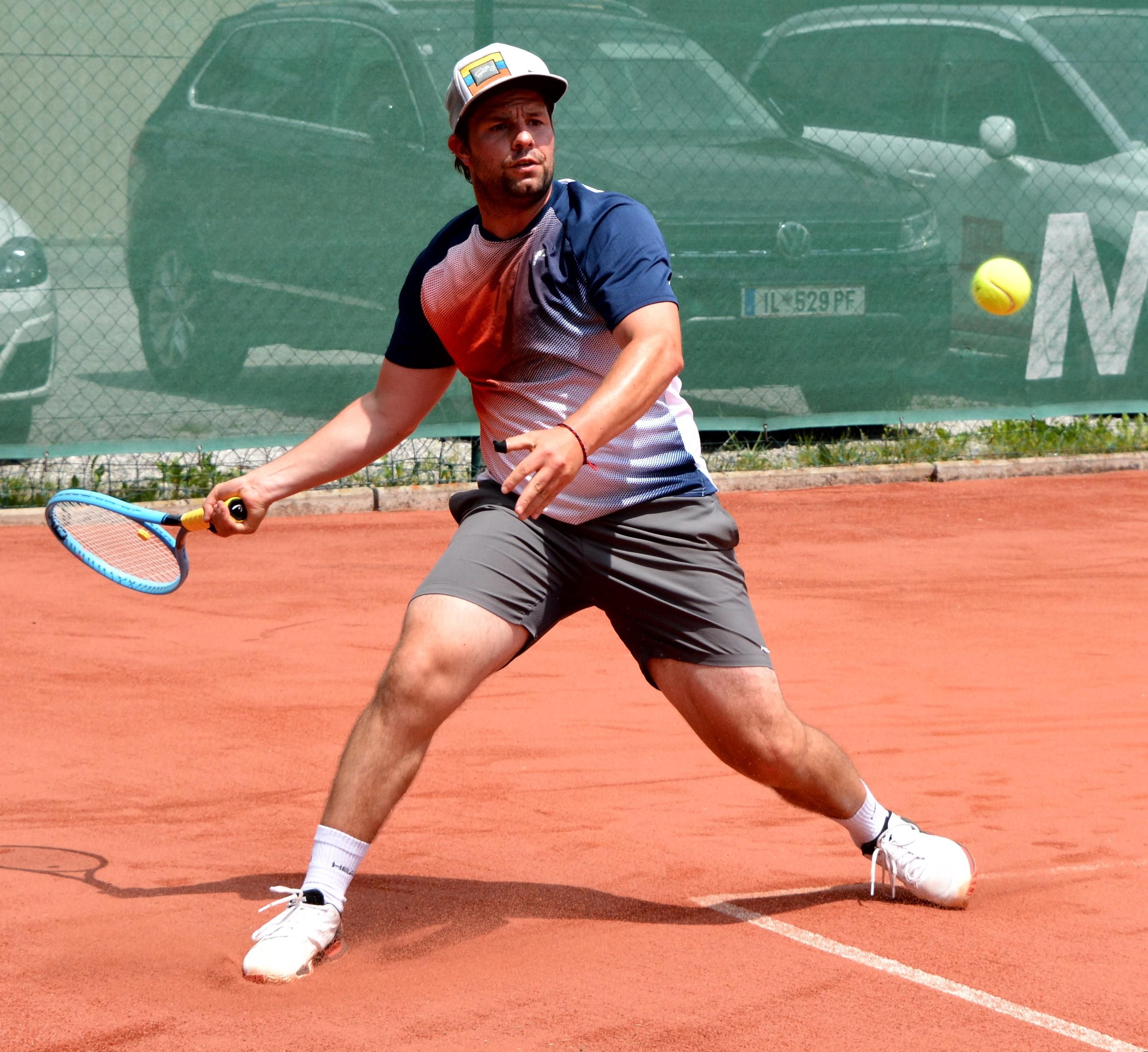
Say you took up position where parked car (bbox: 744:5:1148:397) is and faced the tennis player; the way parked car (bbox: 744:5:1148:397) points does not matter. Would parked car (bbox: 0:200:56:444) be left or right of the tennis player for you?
right

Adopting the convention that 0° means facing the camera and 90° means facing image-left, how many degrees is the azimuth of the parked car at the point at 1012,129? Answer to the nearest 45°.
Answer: approximately 315°

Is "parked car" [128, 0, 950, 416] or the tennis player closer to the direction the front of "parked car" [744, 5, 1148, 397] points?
the tennis player

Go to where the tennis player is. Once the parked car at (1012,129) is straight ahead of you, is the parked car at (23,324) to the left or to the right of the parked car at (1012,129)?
left

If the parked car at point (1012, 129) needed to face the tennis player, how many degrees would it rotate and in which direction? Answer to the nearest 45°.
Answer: approximately 45° to its right
